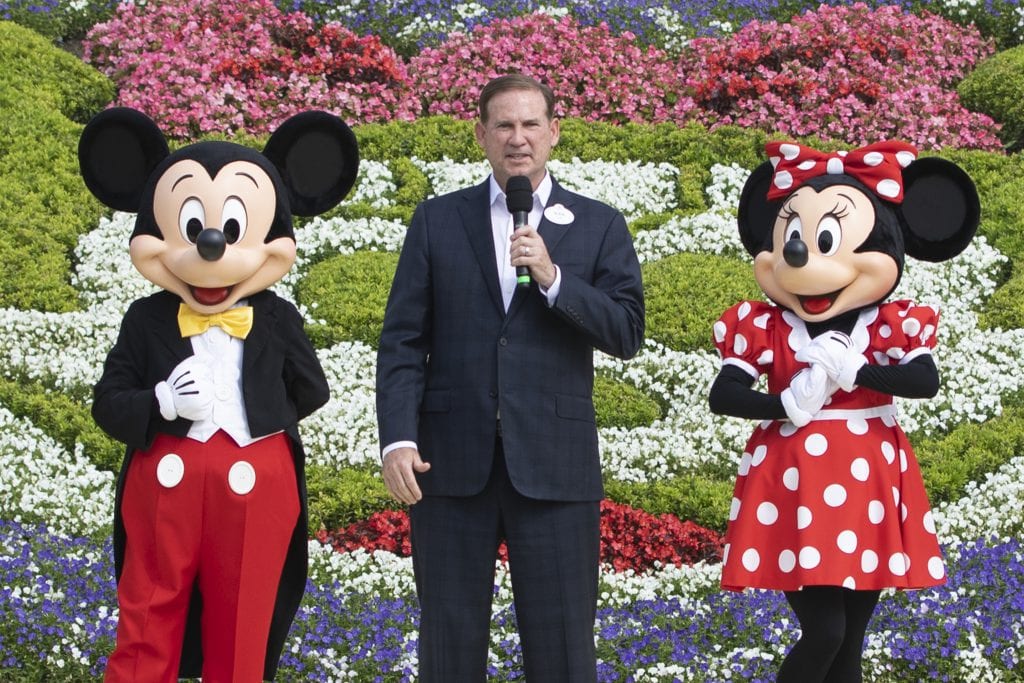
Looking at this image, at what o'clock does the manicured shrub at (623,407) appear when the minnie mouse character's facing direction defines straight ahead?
The manicured shrub is roughly at 4 o'clock from the minnie mouse character.

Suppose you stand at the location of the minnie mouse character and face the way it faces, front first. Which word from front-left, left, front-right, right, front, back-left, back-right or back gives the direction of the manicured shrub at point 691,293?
back-right

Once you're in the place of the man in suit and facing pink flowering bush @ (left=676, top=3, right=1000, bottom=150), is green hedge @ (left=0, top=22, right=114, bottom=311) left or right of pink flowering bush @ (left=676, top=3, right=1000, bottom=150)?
left

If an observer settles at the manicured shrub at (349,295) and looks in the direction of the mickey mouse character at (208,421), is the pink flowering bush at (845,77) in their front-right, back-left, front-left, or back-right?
back-left

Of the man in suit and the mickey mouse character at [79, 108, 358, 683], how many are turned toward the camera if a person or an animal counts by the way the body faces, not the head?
2

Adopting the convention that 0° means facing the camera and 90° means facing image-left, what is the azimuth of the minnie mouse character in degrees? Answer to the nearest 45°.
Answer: approximately 45°

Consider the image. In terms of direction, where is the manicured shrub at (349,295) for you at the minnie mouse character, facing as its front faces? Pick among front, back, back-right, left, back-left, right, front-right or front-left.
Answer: right

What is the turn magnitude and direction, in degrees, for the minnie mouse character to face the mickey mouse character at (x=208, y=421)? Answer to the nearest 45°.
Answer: approximately 45° to its right

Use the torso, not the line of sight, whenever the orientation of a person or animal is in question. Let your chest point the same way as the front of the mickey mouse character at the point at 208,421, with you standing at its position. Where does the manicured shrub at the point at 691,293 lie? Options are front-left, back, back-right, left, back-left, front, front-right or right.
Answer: back-left

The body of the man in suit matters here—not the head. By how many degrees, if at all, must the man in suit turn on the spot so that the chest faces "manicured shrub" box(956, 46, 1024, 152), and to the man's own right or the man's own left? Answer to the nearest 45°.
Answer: approximately 135° to the man's own left

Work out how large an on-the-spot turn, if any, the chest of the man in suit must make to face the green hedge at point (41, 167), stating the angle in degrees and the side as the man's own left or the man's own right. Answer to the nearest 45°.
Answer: approximately 135° to the man's own right

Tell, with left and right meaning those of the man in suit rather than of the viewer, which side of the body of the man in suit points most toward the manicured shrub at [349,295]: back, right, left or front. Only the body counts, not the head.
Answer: back
